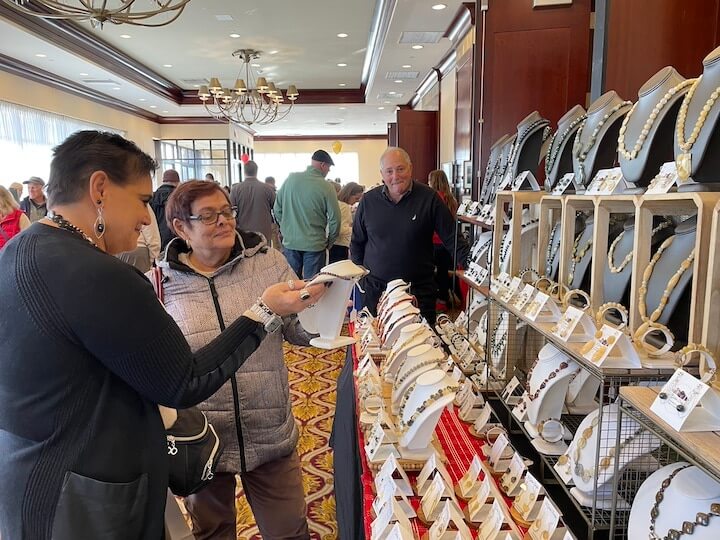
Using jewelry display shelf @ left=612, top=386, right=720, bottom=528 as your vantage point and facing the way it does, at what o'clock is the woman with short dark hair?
The woman with short dark hair is roughly at 1 o'clock from the jewelry display shelf.

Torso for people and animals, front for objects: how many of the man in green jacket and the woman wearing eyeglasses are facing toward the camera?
1

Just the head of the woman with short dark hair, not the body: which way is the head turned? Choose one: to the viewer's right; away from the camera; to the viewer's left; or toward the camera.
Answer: to the viewer's right

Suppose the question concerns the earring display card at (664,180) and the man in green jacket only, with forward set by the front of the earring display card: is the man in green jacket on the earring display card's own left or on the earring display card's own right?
on the earring display card's own right

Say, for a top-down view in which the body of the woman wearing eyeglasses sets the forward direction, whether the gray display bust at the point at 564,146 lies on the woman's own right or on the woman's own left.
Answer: on the woman's own left

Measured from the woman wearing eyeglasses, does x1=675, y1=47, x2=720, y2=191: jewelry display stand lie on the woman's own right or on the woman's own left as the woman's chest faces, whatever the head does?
on the woman's own left
